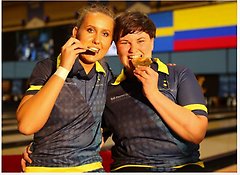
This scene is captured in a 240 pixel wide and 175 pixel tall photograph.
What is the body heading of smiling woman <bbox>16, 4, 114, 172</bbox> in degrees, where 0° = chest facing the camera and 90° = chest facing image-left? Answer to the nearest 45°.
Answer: approximately 315°
